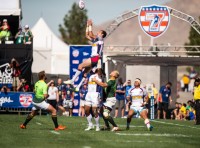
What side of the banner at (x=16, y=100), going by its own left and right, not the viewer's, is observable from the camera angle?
front

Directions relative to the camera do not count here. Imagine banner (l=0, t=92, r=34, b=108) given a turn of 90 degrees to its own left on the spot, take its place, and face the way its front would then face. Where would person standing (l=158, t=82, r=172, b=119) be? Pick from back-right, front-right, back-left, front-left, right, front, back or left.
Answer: front

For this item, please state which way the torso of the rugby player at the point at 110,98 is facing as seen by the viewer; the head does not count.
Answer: to the viewer's left

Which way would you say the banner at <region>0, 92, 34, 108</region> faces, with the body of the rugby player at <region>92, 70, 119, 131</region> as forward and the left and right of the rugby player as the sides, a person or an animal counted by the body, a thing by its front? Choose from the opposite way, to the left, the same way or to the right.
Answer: to the left

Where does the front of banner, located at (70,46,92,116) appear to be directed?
toward the camera
